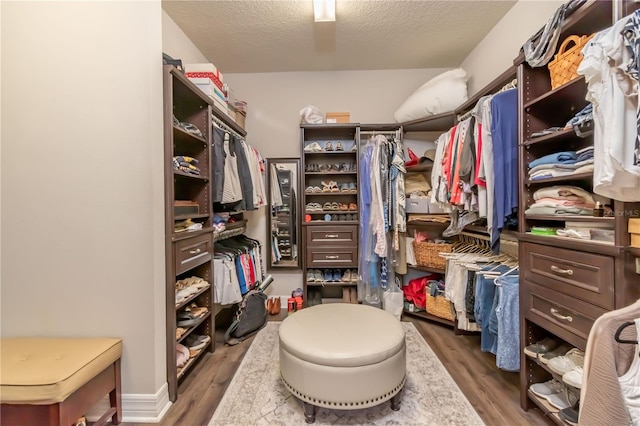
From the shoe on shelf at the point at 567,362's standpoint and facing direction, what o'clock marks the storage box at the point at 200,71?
The storage box is roughly at 1 o'clock from the shoe on shelf.

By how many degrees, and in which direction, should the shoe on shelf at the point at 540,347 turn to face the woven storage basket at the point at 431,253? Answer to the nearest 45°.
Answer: approximately 90° to its right

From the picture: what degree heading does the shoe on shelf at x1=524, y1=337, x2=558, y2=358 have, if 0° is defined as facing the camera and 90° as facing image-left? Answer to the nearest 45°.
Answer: approximately 45°

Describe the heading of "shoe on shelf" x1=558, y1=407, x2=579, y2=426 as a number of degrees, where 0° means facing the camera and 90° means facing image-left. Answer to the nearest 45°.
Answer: approximately 45°

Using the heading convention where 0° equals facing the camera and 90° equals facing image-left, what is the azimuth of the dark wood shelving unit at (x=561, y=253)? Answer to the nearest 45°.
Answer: approximately 45°
